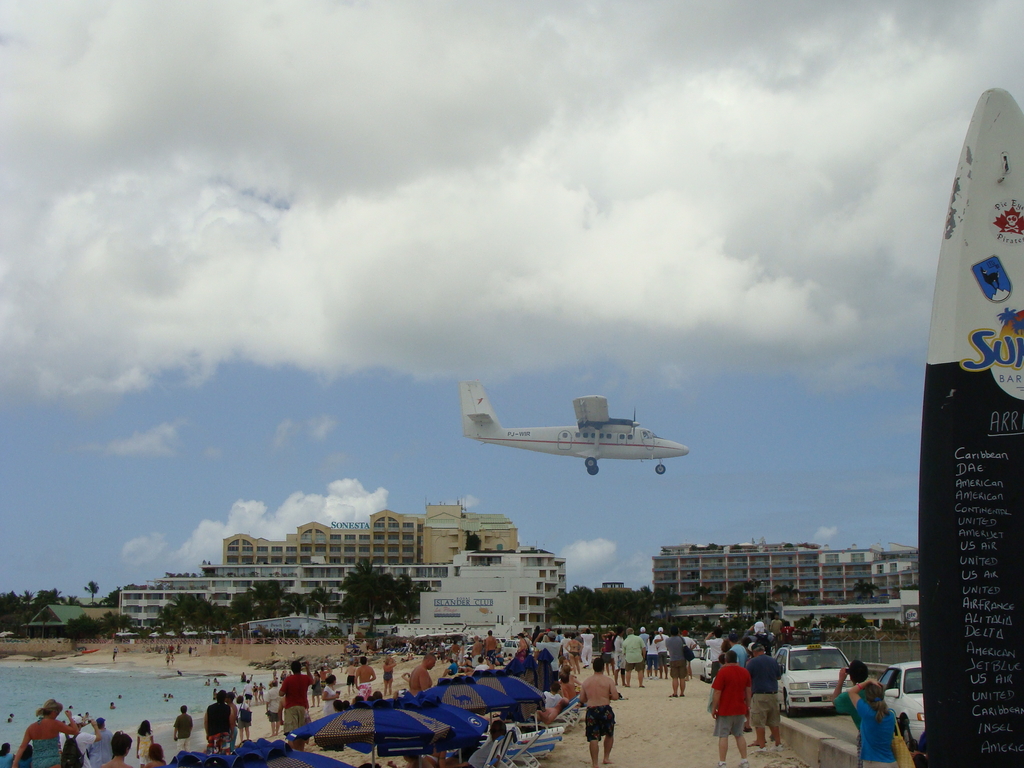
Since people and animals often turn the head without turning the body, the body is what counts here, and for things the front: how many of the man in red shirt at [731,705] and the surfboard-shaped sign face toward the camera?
1

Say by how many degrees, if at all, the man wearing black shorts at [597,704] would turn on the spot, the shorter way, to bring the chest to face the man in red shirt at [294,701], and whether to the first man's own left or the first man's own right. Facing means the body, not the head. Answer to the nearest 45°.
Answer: approximately 45° to the first man's own left

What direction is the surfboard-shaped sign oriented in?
toward the camera

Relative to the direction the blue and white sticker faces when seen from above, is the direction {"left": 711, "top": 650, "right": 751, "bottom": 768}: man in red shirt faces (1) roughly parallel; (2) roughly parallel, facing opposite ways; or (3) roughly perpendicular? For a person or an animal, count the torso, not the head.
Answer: roughly parallel, facing opposite ways

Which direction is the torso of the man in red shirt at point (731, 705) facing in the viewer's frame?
away from the camera

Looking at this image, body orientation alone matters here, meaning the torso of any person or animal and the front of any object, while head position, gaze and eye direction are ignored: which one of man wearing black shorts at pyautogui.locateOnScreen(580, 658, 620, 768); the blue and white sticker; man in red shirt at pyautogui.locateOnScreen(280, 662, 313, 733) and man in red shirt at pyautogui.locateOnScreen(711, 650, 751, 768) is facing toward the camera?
the blue and white sticker

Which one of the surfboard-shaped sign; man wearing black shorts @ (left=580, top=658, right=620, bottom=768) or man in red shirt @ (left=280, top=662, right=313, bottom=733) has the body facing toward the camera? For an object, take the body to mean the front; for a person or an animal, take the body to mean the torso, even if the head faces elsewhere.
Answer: the surfboard-shaped sign

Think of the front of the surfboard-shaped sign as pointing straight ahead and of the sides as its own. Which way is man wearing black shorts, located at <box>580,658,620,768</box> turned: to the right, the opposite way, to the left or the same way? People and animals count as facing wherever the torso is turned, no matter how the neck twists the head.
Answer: the opposite way

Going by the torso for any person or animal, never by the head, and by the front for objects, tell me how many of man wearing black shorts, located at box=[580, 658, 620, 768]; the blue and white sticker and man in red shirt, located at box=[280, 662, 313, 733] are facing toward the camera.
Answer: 1

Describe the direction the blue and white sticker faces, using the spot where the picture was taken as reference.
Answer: facing the viewer

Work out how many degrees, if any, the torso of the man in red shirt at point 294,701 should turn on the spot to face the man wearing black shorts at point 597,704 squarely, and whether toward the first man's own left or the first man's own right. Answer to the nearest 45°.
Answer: approximately 135° to the first man's own right

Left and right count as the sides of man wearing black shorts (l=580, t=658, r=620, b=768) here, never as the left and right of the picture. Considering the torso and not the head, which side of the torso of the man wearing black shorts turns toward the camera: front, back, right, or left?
back

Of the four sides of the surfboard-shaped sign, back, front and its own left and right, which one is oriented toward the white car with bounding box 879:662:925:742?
back
